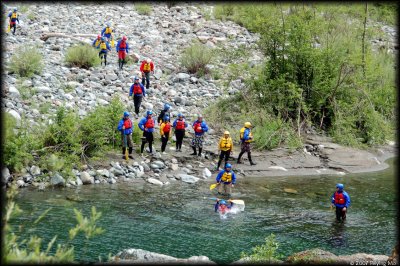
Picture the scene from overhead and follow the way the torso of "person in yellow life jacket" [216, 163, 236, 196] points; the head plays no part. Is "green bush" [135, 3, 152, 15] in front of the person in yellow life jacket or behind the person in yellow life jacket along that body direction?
behind

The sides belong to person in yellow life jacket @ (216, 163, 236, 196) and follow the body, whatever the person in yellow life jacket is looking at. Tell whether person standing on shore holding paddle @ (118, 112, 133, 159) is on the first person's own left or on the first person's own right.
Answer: on the first person's own right

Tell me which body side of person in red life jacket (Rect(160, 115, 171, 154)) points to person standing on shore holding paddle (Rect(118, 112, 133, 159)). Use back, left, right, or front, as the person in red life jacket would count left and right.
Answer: right

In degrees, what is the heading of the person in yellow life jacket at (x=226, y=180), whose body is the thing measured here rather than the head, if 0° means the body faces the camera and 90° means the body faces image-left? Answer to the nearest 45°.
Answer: approximately 0°

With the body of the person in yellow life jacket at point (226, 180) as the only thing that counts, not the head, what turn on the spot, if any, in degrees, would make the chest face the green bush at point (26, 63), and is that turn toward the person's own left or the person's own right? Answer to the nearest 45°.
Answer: approximately 135° to the person's own right
